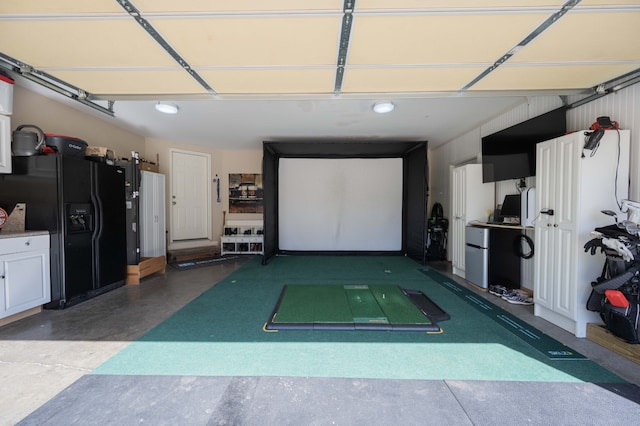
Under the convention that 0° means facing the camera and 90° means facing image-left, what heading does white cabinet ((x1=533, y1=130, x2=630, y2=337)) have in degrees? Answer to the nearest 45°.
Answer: approximately 45°

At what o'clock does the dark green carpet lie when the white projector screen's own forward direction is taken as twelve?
The dark green carpet is roughly at 12 o'clock from the white projector screen.

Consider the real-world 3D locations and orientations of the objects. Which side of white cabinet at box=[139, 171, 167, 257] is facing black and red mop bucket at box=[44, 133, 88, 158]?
right

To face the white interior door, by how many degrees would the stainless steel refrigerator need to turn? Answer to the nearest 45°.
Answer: approximately 45° to its right

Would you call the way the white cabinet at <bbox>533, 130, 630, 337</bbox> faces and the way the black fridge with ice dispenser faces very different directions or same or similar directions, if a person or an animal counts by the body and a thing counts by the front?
very different directions

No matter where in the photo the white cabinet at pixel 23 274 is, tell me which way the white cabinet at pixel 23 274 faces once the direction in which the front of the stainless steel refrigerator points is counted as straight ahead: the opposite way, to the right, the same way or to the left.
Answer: the opposite way

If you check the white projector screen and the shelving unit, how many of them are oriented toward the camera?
2

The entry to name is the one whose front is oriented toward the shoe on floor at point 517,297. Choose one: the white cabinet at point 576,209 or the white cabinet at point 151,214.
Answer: the white cabinet at point 151,214

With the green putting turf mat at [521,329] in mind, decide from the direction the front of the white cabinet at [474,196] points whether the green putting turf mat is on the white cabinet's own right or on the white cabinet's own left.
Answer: on the white cabinet's own left
